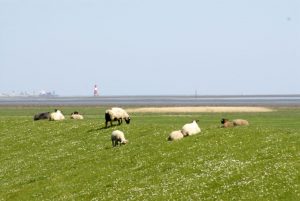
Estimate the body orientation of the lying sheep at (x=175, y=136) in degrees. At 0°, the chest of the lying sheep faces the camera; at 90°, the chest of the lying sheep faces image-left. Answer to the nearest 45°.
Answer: approximately 90°

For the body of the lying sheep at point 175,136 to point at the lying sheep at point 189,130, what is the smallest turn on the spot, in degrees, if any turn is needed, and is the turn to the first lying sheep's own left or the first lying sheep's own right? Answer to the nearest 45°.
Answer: approximately 135° to the first lying sheep's own right
